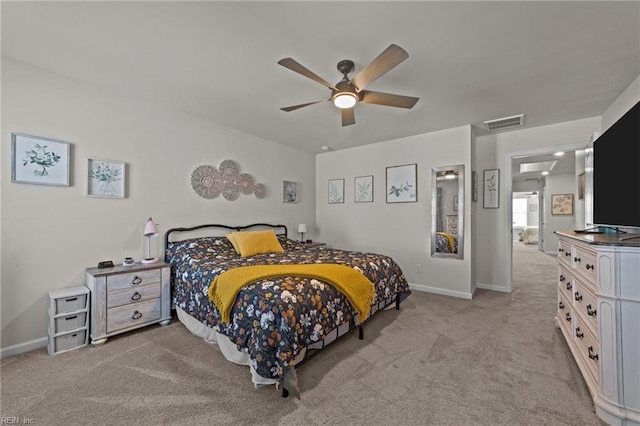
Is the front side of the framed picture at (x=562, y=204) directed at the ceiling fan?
yes

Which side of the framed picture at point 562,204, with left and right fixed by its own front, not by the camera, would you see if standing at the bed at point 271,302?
front

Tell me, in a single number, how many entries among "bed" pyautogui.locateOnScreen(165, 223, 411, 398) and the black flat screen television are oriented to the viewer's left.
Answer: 1

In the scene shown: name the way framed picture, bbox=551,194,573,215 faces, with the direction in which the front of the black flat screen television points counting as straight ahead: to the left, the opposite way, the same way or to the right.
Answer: to the left

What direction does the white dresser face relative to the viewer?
to the viewer's left

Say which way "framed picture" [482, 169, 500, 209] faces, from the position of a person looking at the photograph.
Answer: facing the viewer

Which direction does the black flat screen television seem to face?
to the viewer's left

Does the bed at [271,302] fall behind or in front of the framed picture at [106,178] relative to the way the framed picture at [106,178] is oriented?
in front

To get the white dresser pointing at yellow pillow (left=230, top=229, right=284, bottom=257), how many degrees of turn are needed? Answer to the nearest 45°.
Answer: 0° — it already faces it

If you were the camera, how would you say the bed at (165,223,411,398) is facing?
facing the viewer and to the right of the viewer

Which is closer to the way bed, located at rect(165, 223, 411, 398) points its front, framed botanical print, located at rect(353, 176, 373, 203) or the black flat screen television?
the black flat screen television

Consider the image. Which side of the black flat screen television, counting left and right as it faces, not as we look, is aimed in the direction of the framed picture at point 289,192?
front

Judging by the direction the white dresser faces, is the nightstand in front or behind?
in front
